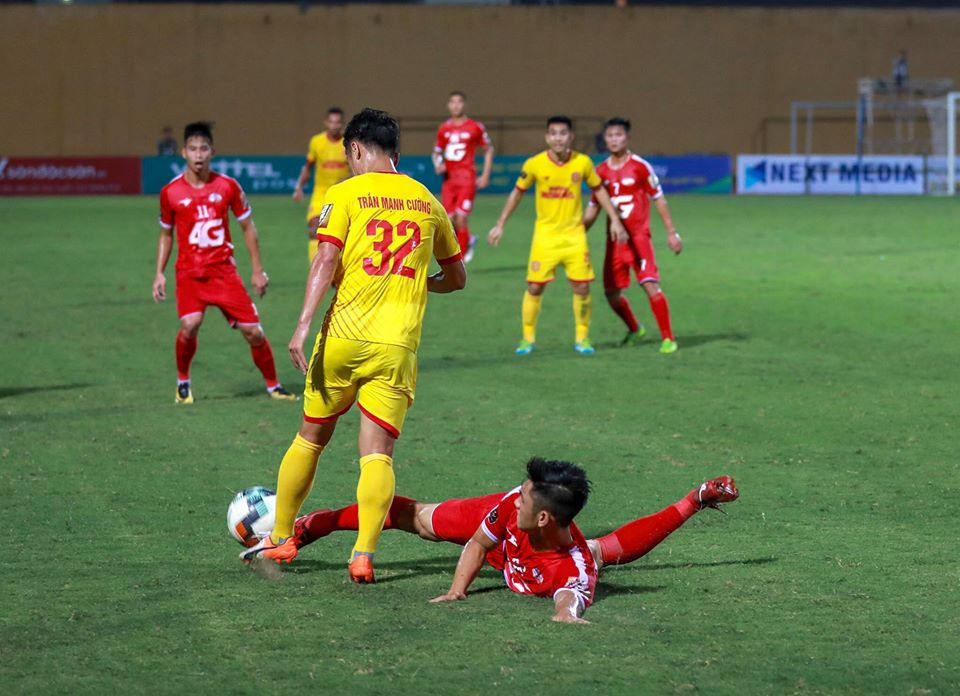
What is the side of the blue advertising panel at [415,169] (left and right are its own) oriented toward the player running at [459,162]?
front

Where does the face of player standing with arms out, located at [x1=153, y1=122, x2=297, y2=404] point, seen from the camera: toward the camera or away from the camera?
toward the camera

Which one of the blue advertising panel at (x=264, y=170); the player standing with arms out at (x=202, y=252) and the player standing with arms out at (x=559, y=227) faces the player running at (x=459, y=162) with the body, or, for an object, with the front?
the blue advertising panel

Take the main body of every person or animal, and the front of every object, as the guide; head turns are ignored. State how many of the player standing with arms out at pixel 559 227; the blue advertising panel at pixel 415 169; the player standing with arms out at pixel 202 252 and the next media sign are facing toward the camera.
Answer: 4

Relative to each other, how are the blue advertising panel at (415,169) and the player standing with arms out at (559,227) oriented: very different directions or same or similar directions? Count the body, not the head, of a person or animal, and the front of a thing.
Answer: same or similar directions

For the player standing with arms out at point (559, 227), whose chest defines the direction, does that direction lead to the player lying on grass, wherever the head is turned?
yes

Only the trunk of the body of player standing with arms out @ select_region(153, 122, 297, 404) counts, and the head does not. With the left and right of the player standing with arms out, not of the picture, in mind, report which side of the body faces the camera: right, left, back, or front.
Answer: front

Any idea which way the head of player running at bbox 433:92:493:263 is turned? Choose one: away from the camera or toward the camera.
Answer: toward the camera

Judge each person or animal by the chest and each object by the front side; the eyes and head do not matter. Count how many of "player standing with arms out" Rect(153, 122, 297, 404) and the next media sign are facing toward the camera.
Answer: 2

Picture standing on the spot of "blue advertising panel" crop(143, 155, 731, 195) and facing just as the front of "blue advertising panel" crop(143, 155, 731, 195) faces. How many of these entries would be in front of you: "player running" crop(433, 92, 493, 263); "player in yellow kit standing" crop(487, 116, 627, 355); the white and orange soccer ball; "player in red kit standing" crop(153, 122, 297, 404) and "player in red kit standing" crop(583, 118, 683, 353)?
5

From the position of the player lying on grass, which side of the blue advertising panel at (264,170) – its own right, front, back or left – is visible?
front

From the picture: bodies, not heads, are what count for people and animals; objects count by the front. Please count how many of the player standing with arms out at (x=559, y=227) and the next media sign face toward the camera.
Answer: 2

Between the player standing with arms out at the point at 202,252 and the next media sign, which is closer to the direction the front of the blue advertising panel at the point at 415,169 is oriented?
the player standing with arms out

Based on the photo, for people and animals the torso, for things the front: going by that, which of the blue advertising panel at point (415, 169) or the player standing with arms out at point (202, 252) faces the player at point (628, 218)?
the blue advertising panel

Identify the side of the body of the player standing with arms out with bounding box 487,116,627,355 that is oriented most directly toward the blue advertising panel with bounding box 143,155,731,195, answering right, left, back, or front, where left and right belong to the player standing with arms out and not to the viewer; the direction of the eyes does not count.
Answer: back

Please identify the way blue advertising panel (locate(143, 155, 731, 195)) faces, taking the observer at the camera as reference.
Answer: facing the viewer
